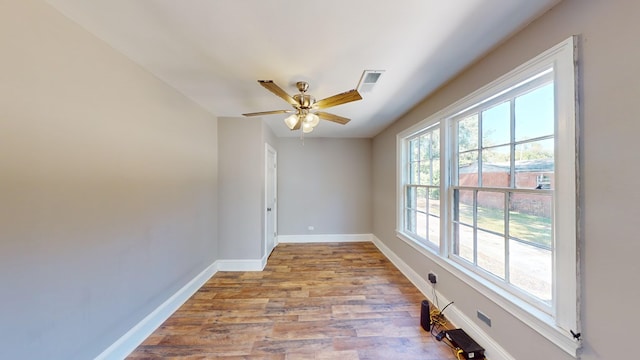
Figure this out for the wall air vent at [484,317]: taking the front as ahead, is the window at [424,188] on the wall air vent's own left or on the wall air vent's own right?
on the wall air vent's own right

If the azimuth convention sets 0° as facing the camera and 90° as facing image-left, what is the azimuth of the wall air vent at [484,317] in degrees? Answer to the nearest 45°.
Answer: approximately 45°

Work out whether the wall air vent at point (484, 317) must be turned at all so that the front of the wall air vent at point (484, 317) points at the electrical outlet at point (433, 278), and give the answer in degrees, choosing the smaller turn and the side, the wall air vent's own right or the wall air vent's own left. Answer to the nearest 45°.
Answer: approximately 90° to the wall air vent's own right
